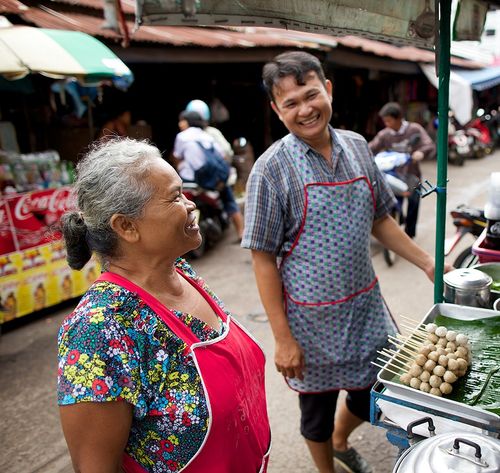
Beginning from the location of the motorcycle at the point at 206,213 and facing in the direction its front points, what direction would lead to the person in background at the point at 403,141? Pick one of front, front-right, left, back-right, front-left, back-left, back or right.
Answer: front-right

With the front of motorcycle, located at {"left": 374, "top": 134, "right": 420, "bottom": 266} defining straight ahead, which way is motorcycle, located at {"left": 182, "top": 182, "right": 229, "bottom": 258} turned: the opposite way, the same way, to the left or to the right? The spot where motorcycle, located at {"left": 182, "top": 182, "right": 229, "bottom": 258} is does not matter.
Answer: the opposite way

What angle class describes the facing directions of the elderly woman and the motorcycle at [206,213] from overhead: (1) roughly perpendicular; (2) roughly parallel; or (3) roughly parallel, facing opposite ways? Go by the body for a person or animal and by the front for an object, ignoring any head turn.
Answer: roughly perpendicular

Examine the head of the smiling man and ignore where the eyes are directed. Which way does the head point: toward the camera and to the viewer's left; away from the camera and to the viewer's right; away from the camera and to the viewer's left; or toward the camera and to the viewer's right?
toward the camera and to the viewer's left

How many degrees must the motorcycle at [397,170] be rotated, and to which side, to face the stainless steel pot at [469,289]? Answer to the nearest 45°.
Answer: approximately 45° to its left

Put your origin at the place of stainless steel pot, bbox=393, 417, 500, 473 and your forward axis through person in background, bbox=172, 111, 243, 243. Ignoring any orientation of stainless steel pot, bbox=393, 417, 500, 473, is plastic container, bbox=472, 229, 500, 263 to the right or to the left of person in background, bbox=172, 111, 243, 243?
right

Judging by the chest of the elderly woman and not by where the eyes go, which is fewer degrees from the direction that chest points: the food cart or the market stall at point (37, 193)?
the food cart

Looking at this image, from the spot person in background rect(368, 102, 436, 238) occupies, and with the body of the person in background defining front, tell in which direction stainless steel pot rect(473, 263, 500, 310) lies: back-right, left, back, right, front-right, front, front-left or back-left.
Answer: front-left

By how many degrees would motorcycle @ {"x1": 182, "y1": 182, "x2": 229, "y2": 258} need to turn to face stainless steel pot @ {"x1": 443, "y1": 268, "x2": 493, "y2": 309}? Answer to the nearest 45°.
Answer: approximately 135° to its right

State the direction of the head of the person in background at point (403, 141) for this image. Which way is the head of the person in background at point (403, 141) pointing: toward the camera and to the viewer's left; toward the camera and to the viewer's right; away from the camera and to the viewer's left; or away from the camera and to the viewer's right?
toward the camera and to the viewer's left

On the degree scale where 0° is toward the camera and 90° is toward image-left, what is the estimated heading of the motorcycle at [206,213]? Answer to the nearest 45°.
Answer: approximately 225°

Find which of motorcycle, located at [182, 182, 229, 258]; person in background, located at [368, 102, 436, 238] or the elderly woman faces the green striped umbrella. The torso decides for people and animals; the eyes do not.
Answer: the person in background

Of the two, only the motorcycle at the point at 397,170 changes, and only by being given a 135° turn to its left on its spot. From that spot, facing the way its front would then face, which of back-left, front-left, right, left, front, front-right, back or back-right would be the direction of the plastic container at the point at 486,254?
right

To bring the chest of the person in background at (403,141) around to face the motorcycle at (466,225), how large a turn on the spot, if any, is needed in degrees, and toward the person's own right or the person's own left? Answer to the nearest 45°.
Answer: approximately 45° to the person's own left
